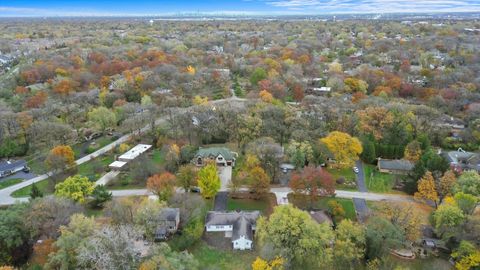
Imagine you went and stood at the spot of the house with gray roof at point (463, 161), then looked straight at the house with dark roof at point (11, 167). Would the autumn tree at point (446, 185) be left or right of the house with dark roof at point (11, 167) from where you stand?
left

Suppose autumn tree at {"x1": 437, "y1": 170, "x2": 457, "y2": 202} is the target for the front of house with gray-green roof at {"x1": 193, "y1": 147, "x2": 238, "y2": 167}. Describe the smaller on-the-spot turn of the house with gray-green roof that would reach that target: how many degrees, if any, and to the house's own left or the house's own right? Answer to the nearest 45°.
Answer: approximately 45° to the house's own left

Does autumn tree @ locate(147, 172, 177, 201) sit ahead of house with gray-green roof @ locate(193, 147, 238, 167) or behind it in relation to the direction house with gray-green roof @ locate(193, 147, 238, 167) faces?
ahead

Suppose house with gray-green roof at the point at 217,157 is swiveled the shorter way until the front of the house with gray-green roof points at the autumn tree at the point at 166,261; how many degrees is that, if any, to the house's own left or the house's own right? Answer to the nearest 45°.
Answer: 0° — it already faces it

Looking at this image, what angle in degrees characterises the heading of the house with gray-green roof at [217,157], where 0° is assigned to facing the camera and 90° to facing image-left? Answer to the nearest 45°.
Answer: approximately 0°

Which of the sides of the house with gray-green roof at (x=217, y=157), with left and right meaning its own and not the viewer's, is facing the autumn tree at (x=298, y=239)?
front

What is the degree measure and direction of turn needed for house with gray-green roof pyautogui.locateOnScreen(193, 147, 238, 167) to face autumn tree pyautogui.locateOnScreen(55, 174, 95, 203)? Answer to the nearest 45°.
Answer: approximately 45° to its right

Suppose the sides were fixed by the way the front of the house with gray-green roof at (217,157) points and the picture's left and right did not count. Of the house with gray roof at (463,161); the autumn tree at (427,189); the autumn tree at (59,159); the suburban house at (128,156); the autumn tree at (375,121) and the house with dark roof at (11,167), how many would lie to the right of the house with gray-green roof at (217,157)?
3

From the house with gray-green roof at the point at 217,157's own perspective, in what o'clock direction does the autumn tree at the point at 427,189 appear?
The autumn tree is roughly at 10 o'clock from the house with gray-green roof.

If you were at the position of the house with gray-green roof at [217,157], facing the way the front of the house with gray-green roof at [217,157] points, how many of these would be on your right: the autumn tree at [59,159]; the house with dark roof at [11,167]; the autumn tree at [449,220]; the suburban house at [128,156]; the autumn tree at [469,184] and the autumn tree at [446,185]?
3

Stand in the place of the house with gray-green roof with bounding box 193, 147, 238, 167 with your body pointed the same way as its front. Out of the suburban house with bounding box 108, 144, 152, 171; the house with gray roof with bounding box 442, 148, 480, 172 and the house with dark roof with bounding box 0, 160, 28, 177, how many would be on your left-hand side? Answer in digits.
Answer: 1

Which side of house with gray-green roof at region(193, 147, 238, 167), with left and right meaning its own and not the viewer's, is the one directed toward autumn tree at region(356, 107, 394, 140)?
left

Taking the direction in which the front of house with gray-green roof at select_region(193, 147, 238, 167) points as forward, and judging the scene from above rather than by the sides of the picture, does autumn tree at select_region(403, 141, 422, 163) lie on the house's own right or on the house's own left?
on the house's own left

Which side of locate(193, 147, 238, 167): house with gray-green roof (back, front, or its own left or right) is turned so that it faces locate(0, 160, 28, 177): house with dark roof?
right
